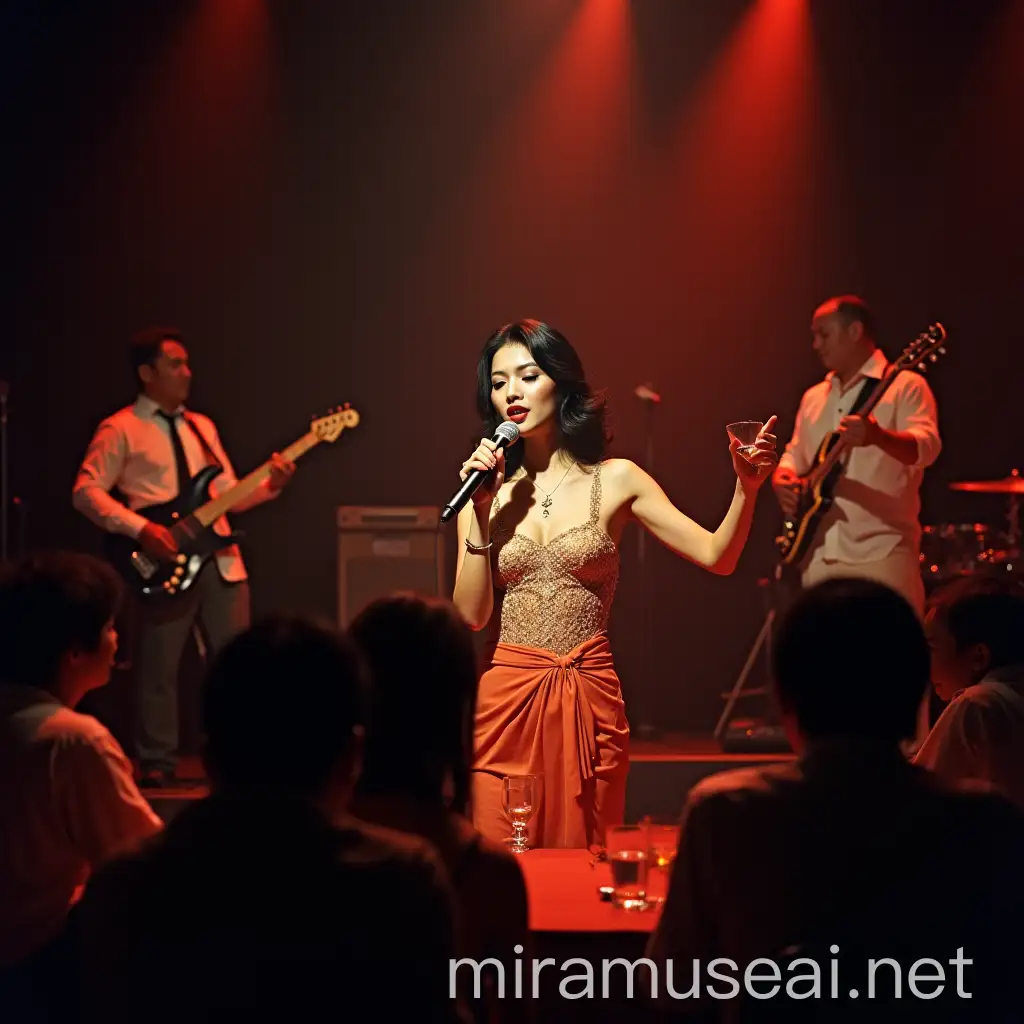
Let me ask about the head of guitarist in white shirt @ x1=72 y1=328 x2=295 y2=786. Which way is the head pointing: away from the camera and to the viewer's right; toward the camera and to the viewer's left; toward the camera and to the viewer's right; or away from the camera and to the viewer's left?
toward the camera and to the viewer's right

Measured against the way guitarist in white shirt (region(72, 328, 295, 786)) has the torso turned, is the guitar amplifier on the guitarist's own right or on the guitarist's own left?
on the guitarist's own left

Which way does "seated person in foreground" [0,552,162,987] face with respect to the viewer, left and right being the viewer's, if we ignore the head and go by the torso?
facing away from the viewer and to the right of the viewer

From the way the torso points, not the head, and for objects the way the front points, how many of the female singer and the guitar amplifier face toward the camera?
2

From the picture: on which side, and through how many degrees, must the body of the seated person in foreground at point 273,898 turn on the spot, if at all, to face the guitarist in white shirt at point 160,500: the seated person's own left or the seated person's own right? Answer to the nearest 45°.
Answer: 0° — they already face them

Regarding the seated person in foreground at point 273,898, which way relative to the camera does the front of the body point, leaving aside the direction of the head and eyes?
away from the camera

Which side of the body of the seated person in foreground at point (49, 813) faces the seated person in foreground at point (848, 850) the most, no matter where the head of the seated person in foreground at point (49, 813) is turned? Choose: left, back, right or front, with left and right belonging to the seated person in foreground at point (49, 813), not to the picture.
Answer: right

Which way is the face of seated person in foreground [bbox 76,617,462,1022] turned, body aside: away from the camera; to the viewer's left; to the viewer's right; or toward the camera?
away from the camera

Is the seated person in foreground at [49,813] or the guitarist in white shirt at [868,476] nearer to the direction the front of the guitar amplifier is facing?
the seated person in foreground

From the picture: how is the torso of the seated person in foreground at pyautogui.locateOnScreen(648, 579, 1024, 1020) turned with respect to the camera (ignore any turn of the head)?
away from the camera
